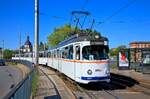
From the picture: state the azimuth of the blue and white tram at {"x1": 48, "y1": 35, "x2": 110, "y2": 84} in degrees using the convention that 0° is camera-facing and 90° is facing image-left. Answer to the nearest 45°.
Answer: approximately 315°
